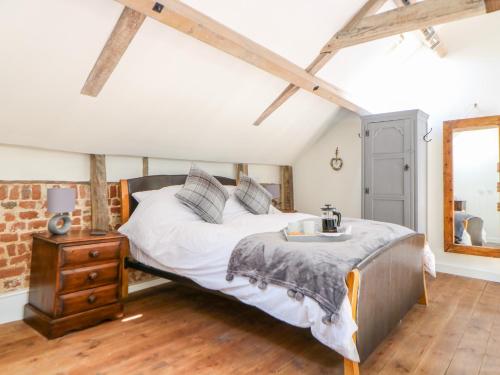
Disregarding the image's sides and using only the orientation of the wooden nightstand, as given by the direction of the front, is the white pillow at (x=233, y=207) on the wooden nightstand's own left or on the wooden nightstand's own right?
on the wooden nightstand's own left

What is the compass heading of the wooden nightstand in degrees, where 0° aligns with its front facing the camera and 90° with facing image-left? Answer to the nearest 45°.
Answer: approximately 315°

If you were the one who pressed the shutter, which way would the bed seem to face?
facing the viewer and to the right of the viewer

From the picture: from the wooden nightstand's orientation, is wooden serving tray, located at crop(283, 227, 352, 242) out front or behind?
out front

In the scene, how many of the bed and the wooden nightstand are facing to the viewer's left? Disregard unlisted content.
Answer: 0

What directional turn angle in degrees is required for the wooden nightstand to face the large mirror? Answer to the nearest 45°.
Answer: approximately 45° to its left
